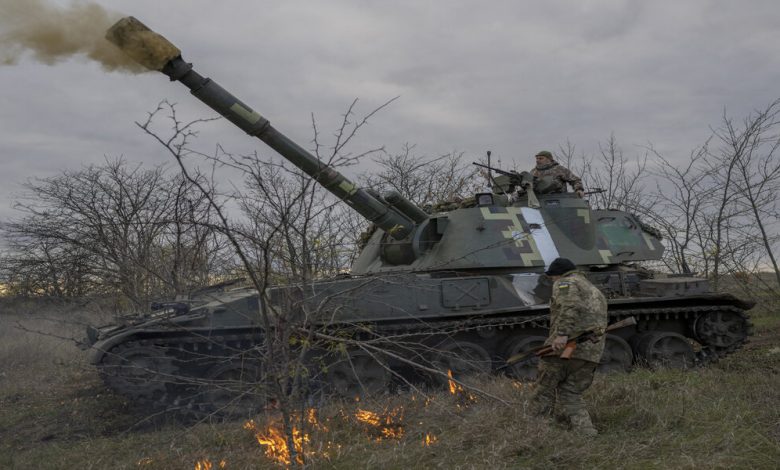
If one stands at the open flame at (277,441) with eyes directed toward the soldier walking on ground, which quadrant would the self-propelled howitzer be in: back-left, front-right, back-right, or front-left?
front-left

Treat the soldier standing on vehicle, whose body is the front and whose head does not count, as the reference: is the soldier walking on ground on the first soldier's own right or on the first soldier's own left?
on the first soldier's own left

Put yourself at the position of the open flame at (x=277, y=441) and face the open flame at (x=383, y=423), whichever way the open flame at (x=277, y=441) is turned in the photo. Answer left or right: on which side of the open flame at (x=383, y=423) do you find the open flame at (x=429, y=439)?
right

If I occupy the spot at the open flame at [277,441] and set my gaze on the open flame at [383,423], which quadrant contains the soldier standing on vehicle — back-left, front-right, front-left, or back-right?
front-left

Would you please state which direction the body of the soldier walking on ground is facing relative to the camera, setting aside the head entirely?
to the viewer's left
